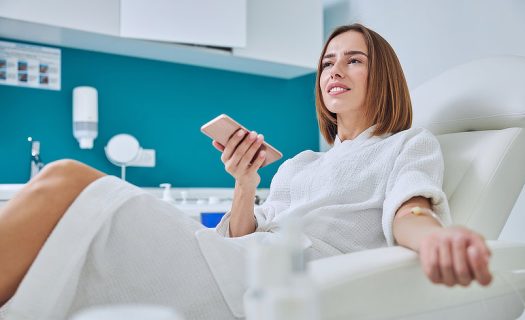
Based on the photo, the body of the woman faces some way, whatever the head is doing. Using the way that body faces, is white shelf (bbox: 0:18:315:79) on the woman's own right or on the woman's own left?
on the woman's own right

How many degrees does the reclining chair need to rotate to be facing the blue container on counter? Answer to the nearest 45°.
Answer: approximately 90° to its right

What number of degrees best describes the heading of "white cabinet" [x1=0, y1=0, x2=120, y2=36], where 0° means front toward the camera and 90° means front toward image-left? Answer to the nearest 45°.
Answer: approximately 315°

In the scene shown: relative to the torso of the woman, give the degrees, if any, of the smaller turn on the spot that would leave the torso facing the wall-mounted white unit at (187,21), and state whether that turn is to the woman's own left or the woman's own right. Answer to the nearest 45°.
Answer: approximately 135° to the woman's own right

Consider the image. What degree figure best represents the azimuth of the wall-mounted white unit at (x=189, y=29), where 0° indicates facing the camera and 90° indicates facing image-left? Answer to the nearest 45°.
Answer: approximately 315°

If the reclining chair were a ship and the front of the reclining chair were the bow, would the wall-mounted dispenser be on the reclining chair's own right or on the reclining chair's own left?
on the reclining chair's own right

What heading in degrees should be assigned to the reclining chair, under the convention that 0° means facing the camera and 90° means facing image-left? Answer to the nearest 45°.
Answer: approximately 45°

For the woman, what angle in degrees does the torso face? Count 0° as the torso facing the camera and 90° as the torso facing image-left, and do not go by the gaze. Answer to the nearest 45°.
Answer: approximately 45°

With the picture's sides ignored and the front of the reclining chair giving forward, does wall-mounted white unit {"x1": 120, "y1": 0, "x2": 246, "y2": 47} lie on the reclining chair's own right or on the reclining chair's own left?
on the reclining chair's own right
